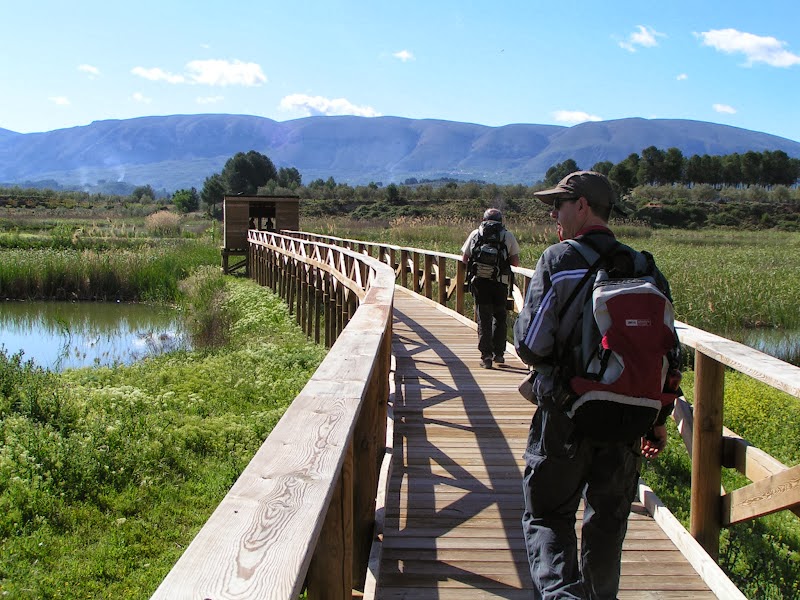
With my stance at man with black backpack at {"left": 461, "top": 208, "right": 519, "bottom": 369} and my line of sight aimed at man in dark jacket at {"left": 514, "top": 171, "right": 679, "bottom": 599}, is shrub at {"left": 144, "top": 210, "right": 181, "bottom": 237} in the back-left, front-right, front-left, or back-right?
back-right

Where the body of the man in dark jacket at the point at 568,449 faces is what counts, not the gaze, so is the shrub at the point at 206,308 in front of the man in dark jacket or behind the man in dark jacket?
in front

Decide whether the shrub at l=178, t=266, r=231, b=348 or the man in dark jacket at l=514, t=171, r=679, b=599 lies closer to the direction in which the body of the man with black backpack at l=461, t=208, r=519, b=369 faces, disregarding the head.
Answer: the shrub

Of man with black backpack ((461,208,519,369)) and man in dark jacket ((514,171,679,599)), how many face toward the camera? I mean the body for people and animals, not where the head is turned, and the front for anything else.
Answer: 0

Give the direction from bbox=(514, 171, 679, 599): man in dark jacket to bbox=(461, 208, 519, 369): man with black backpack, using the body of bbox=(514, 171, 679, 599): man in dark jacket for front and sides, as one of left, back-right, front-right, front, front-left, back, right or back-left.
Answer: front-right

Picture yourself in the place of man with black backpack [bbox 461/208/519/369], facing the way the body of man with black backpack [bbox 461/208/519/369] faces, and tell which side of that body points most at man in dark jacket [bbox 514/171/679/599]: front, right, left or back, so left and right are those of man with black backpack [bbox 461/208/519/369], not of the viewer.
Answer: back

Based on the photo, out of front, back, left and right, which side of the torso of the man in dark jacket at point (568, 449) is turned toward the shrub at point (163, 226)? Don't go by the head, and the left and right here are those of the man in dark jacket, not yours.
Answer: front

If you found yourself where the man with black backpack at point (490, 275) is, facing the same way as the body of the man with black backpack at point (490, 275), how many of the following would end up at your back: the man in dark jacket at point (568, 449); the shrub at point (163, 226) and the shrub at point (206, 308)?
1

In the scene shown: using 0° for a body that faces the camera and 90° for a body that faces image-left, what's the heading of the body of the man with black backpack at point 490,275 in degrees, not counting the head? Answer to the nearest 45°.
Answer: approximately 180°

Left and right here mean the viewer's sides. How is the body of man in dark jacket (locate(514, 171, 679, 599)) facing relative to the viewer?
facing away from the viewer and to the left of the viewer

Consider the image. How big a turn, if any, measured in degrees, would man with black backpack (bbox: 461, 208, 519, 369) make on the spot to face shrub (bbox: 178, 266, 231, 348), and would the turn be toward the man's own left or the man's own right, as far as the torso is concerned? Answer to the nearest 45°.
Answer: approximately 45° to the man's own left

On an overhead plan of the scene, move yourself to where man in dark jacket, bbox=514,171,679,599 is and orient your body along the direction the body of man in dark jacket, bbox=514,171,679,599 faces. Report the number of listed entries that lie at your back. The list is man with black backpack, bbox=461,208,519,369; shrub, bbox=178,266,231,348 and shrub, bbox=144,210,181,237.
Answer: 0
